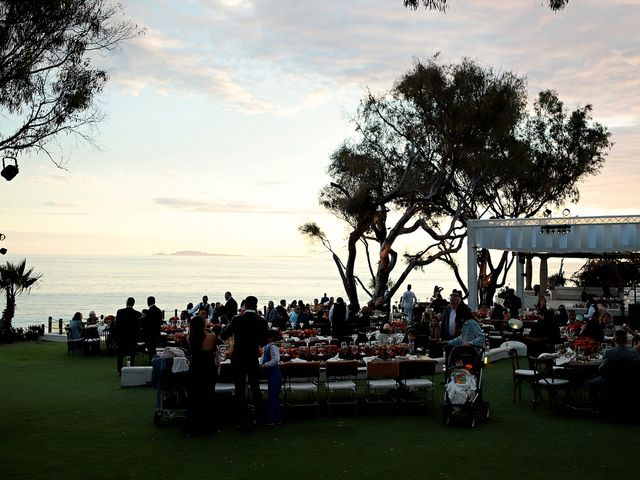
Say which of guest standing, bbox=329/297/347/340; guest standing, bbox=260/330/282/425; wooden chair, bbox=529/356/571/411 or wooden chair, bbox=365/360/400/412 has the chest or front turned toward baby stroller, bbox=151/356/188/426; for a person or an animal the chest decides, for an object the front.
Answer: guest standing, bbox=260/330/282/425

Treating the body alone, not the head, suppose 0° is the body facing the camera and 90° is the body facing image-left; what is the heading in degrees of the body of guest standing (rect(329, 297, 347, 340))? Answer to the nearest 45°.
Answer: approximately 180°

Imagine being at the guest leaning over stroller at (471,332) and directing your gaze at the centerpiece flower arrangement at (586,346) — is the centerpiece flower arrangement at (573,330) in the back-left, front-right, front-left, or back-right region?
front-left

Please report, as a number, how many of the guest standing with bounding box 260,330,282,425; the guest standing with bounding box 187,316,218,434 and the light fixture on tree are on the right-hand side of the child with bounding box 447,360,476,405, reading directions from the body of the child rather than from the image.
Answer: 3

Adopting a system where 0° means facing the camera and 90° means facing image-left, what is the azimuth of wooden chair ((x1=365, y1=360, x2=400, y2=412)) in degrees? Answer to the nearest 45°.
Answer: approximately 180°

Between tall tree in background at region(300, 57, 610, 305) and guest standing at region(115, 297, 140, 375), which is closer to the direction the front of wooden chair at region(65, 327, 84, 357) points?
the tall tree in background

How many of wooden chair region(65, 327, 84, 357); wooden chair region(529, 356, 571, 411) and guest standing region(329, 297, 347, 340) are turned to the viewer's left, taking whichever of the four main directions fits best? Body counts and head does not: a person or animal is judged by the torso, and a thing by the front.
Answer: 0

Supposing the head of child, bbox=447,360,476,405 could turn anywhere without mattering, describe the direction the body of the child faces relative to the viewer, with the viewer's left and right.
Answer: facing the viewer

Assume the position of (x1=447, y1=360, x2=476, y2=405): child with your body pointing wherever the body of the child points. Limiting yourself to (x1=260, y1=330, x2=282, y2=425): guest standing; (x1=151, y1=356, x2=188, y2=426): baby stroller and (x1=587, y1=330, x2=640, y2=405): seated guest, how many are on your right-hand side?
2

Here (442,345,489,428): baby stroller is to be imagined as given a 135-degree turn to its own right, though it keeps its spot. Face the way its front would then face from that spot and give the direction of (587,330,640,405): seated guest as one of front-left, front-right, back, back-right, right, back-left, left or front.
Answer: back-right

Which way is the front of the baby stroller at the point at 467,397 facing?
toward the camera

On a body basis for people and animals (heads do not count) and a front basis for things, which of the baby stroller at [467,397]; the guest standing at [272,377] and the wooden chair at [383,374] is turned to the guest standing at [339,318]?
the wooden chair

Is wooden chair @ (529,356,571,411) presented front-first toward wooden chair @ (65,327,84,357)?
no
